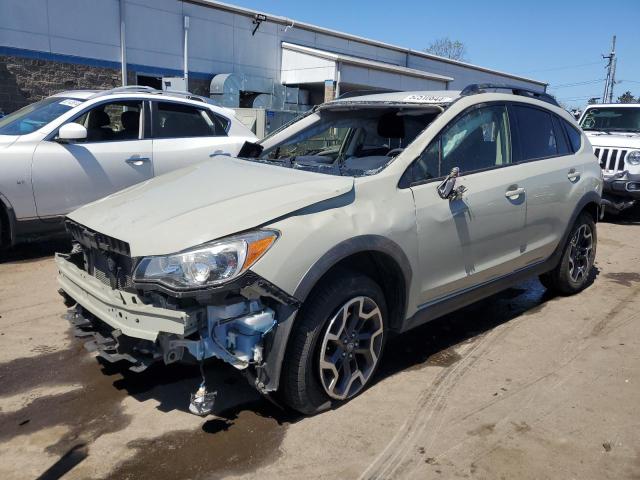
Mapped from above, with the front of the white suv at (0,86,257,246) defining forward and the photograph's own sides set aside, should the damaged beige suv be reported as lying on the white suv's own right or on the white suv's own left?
on the white suv's own left

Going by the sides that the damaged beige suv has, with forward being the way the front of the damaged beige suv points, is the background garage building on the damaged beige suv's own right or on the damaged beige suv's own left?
on the damaged beige suv's own right

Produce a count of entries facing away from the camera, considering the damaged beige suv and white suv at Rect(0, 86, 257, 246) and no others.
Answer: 0

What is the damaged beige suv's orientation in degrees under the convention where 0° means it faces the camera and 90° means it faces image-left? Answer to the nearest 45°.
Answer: approximately 45°

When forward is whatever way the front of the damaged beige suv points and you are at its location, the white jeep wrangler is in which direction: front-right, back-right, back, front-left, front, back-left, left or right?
back

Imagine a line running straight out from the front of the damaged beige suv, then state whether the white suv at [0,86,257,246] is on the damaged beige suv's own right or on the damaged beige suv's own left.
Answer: on the damaged beige suv's own right

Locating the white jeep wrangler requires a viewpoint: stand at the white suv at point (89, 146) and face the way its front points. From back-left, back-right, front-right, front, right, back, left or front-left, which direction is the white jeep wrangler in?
back-left

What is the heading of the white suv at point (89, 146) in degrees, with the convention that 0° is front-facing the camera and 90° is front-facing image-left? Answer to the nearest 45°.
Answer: approximately 45°

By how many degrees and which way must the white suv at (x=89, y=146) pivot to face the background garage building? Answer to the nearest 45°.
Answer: approximately 135° to its right
